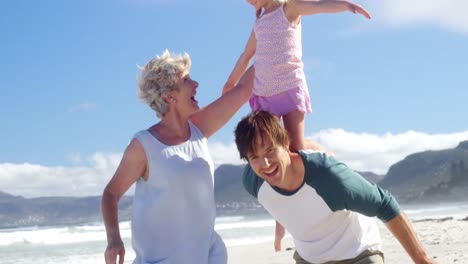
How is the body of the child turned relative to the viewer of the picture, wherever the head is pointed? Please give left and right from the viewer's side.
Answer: facing the viewer and to the left of the viewer

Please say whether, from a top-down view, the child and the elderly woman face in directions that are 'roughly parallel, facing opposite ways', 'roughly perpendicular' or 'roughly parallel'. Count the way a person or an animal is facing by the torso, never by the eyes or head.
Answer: roughly perpendicular

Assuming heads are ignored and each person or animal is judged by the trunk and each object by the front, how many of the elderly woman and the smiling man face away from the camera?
0

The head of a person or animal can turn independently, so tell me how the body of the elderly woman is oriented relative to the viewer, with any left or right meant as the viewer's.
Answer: facing the viewer and to the right of the viewer

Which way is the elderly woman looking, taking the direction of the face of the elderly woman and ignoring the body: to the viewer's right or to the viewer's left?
to the viewer's right

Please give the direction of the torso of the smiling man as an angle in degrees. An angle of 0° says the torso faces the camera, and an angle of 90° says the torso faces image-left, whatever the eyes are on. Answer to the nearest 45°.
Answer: approximately 45°

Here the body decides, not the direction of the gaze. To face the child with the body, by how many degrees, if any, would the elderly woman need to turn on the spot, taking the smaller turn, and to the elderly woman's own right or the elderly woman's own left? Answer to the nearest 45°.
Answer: approximately 45° to the elderly woman's own left

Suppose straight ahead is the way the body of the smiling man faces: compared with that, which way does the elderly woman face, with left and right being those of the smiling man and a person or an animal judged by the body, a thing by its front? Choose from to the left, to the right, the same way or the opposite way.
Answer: to the left
